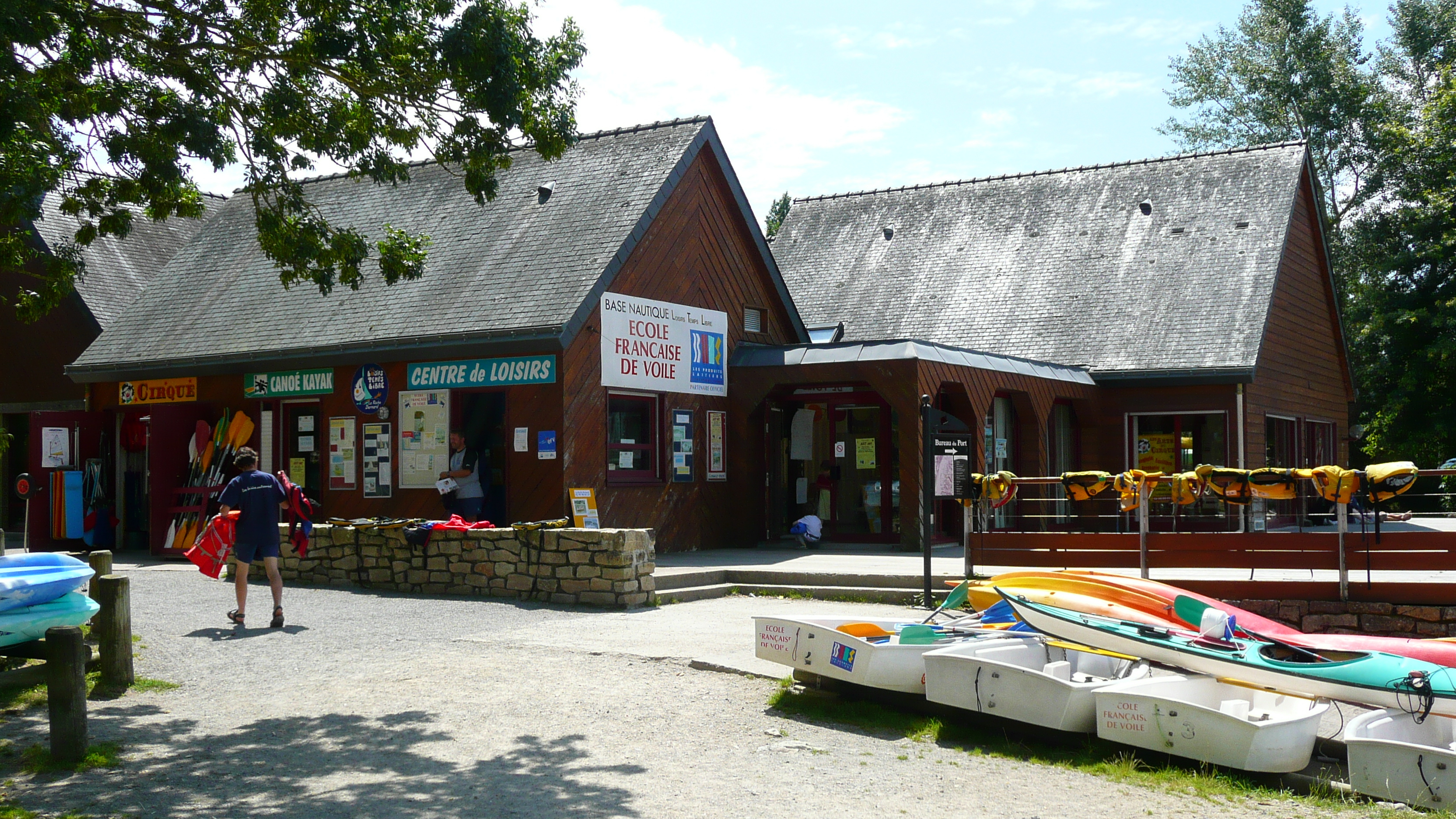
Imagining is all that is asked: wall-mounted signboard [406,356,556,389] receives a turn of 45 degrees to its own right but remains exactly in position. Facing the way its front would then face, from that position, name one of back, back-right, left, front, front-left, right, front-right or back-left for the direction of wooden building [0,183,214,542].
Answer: front-right

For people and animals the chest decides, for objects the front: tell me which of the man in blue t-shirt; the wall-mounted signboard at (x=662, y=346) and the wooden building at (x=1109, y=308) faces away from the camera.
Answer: the man in blue t-shirt

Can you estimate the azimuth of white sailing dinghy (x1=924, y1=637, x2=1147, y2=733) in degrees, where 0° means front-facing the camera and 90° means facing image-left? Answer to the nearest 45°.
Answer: approximately 225°

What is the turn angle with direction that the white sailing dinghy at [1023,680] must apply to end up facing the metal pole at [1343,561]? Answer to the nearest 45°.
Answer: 0° — it already faces it

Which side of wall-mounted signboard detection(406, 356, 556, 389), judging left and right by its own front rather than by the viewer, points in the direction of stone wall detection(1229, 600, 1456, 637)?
left

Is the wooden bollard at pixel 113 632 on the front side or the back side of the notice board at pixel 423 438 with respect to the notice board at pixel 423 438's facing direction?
on the front side

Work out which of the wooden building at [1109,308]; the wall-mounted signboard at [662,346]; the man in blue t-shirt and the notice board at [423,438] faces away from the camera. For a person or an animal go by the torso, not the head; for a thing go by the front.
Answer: the man in blue t-shirt

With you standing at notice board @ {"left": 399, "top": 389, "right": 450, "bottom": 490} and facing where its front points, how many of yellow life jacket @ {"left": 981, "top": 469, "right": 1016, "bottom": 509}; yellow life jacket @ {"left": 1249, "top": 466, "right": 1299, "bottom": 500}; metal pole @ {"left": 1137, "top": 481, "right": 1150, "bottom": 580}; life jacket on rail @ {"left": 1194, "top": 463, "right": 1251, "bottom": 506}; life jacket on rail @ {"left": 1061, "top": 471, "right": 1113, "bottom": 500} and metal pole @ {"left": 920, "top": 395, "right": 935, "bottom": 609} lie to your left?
6

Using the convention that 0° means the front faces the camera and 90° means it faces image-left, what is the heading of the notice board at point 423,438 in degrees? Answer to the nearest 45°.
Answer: approximately 45°

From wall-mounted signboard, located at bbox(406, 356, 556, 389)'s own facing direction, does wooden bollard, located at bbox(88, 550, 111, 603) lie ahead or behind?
ahead

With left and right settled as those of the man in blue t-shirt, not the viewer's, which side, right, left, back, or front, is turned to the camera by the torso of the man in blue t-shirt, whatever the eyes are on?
back

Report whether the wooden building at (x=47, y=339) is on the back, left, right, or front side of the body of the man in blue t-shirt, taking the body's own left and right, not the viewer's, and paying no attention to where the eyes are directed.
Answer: front

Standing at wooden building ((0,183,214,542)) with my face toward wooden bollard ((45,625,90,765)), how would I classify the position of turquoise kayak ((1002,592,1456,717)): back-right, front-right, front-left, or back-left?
front-left

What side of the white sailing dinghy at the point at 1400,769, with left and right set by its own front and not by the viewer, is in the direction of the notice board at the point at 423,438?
left
